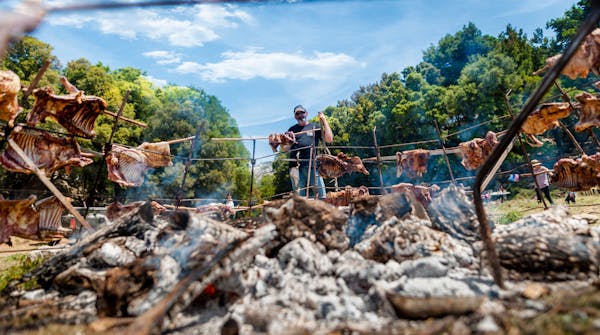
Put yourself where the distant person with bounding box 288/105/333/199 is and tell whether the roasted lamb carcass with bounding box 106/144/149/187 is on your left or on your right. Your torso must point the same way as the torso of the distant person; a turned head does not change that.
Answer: on your right

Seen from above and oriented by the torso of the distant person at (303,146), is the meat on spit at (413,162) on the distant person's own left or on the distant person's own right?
on the distant person's own left

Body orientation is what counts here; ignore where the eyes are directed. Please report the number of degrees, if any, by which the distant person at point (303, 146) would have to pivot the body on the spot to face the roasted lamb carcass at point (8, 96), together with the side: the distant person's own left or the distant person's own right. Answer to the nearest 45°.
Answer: approximately 45° to the distant person's own right

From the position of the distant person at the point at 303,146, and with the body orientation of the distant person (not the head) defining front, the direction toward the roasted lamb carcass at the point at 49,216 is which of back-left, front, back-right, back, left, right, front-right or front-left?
front-right

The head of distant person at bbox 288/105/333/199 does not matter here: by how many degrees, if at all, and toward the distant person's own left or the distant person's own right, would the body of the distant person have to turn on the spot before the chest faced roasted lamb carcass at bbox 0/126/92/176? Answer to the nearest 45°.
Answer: approximately 45° to the distant person's own right

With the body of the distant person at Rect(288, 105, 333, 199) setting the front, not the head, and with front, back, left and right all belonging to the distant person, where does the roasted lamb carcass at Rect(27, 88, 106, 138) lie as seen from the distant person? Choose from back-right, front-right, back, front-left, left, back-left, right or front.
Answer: front-right

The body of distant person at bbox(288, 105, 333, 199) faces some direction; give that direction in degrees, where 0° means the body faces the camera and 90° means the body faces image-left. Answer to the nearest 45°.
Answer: approximately 0°

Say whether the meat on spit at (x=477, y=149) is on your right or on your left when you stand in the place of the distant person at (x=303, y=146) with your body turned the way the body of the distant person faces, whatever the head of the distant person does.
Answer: on your left

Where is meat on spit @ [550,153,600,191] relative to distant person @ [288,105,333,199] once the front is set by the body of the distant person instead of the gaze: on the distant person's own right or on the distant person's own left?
on the distant person's own left
